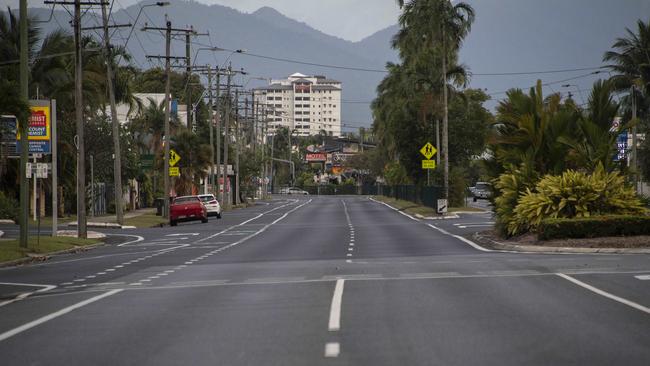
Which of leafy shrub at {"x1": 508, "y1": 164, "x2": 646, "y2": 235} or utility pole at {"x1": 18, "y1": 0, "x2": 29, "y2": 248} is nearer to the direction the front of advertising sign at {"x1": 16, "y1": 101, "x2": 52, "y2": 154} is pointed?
the utility pole

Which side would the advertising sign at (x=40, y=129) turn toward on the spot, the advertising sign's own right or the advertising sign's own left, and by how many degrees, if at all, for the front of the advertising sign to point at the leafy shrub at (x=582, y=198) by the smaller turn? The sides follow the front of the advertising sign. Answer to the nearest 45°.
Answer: approximately 45° to the advertising sign's own left

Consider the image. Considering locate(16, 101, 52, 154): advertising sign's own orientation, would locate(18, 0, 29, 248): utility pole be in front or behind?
in front

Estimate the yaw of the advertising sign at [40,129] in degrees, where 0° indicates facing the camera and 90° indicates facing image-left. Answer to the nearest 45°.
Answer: approximately 0°

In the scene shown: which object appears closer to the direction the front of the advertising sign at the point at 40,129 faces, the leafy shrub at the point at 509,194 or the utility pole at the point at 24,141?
the utility pole

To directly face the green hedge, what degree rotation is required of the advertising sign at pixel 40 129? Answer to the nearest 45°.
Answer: approximately 45° to its left
